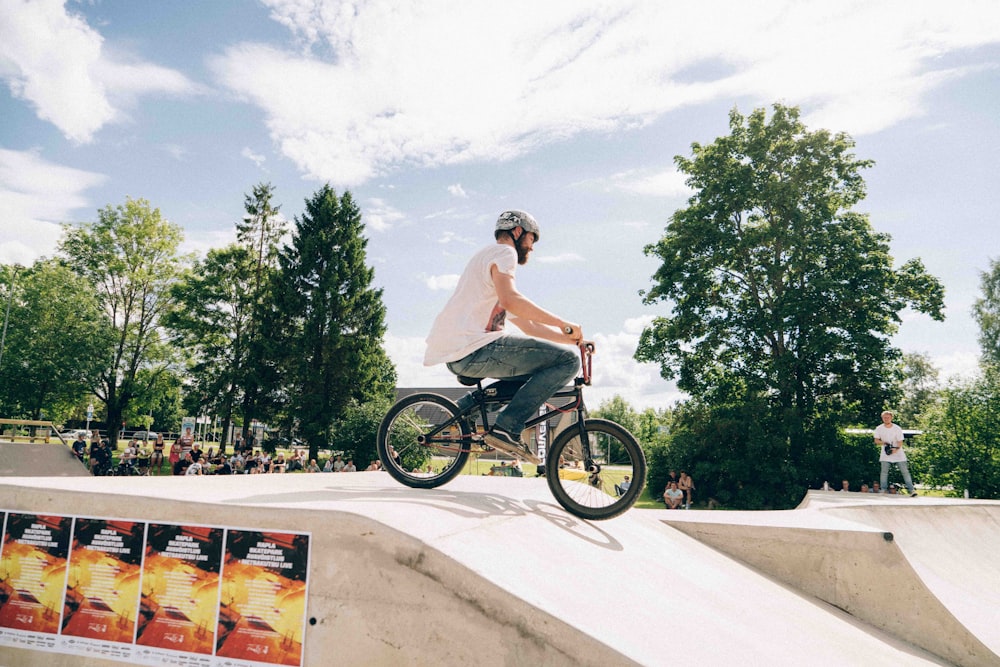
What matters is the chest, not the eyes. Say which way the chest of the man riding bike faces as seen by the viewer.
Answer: to the viewer's right

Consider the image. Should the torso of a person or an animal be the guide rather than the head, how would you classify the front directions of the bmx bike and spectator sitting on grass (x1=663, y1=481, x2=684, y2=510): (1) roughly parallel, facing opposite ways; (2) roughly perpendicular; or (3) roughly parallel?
roughly perpendicular

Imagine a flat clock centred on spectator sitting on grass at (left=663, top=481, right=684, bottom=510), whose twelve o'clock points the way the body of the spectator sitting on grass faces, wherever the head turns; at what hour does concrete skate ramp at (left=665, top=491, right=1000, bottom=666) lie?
The concrete skate ramp is roughly at 12 o'clock from the spectator sitting on grass.

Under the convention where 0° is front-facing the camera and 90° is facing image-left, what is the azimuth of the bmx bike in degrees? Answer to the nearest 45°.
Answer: approximately 270°

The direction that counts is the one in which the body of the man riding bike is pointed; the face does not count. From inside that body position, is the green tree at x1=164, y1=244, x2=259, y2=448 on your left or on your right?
on your left

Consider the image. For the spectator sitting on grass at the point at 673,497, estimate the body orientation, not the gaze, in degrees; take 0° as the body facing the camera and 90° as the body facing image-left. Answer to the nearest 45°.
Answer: approximately 0°

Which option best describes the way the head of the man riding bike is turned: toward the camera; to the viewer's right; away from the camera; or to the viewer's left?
to the viewer's right

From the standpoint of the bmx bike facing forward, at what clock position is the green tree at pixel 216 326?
The green tree is roughly at 8 o'clock from the bmx bike.

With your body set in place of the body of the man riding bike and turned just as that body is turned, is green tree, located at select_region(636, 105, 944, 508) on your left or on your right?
on your left

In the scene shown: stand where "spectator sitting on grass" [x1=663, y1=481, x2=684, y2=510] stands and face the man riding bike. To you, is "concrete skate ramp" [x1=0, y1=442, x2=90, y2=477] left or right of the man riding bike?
right

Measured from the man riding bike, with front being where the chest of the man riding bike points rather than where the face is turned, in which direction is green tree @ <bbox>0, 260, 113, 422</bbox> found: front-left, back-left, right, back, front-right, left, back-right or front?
back-left
